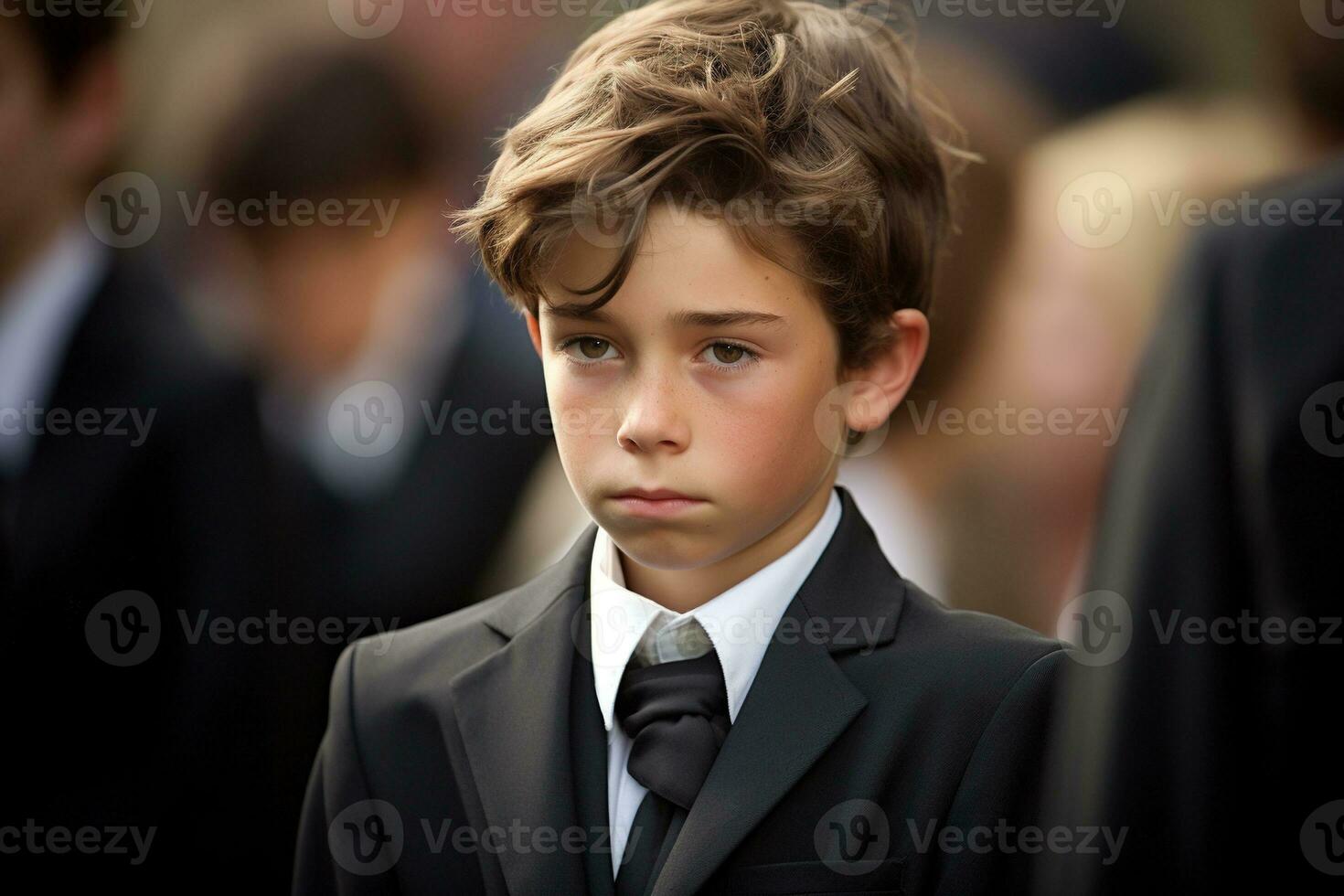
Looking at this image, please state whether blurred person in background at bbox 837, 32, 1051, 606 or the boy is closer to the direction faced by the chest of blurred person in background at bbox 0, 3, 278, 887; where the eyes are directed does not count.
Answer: the boy

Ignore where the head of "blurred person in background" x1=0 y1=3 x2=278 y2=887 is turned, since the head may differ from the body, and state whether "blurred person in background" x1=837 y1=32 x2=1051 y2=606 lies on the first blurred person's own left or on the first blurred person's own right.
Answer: on the first blurred person's own left

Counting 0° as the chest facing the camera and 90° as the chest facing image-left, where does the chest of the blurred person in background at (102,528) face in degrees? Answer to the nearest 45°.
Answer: approximately 45°

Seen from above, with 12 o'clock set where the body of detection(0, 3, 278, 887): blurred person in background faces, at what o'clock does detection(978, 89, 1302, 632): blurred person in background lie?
detection(978, 89, 1302, 632): blurred person in background is roughly at 8 o'clock from detection(0, 3, 278, 887): blurred person in background.
